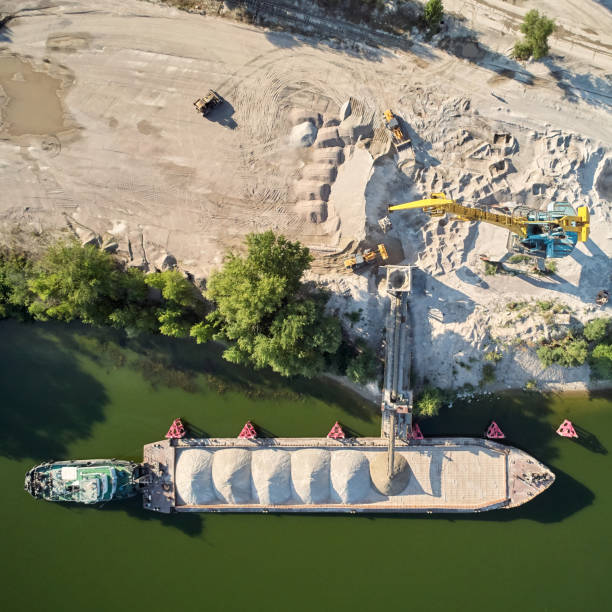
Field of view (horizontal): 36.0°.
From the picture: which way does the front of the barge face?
to the viewer's right

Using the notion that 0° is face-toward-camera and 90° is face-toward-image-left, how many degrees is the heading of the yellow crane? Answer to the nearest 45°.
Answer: approximately 90°

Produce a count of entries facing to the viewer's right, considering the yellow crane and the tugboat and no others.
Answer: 1

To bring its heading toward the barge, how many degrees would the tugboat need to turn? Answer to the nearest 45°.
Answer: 0° — it already faces it

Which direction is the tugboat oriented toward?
to the viewer's right

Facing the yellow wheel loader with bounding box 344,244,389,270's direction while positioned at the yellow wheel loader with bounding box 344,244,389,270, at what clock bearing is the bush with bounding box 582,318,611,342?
The bush is roughly at 12 o'clock from the yellow wheel loader.

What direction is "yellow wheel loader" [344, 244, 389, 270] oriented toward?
to the viewer's right

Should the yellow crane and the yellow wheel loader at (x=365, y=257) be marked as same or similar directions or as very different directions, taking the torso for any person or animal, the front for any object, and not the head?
very different directions
